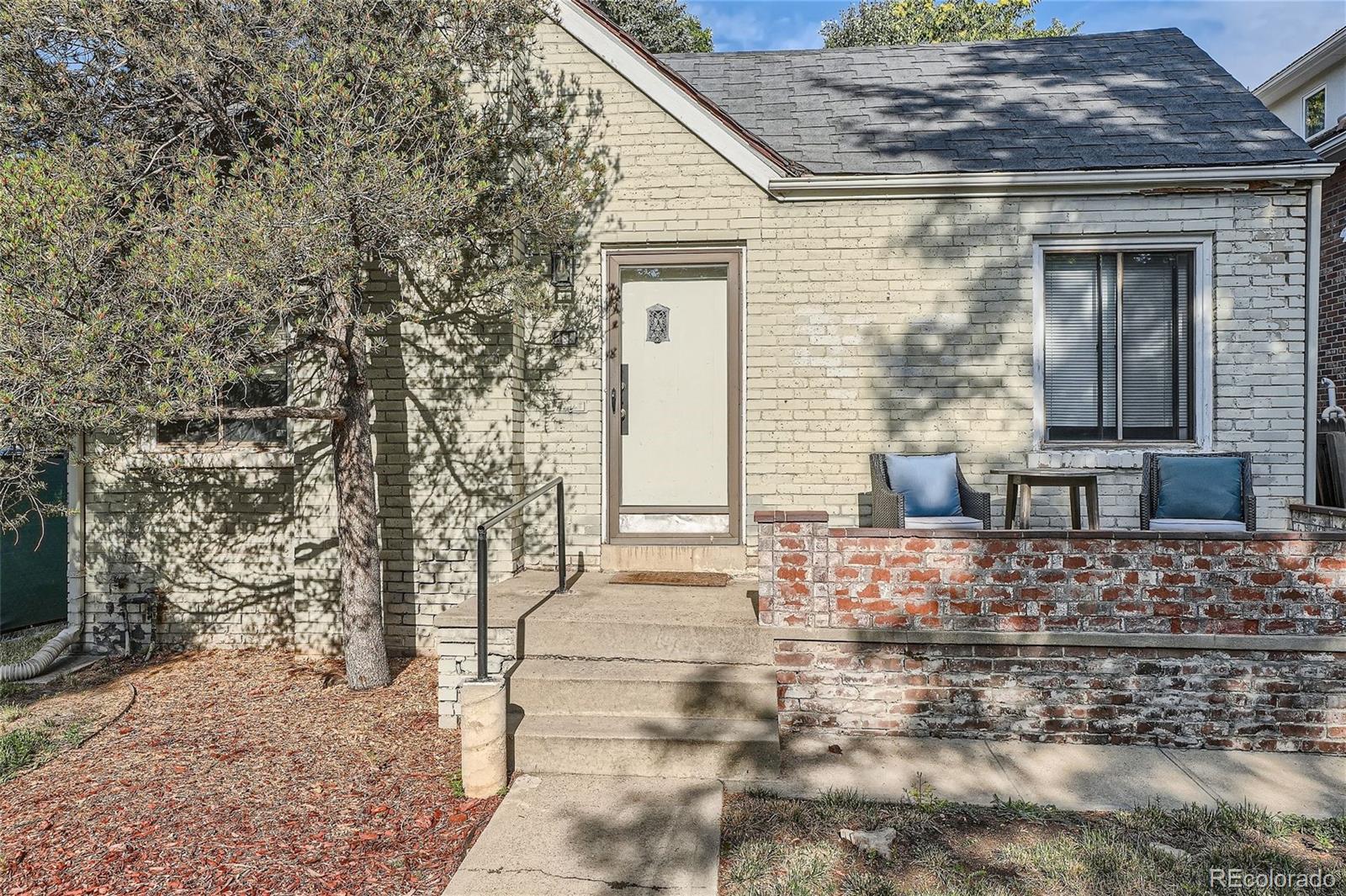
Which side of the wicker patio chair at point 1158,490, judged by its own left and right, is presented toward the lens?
front

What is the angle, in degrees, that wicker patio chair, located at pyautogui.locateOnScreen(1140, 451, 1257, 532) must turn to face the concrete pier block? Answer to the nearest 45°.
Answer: approximately 45° to its right

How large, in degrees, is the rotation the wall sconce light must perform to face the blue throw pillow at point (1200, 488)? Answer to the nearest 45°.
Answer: approximately 90° to its left

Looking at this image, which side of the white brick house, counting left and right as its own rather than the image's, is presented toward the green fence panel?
right

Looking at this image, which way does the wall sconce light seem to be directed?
toward the camera

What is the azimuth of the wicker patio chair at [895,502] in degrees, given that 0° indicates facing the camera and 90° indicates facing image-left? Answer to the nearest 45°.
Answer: approximately 315°

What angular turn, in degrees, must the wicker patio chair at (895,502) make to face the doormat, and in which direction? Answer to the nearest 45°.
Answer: approximately 135° to its right

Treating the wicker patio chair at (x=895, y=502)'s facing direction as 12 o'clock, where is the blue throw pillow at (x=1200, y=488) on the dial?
The blue throw pillow is roughly at 10 o'clock from the wicker patio chair.

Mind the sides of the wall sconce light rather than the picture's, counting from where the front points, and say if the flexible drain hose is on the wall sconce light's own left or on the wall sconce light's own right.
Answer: on the wall sconce light's own right

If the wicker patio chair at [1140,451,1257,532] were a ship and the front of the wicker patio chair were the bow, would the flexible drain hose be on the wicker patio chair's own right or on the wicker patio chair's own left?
on the wicker patio chair's own right

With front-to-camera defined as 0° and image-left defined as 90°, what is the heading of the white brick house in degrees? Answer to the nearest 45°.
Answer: approximately 0°

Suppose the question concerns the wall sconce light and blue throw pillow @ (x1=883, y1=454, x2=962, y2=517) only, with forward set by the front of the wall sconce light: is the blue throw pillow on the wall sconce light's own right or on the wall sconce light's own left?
on the wall sconce light's own left

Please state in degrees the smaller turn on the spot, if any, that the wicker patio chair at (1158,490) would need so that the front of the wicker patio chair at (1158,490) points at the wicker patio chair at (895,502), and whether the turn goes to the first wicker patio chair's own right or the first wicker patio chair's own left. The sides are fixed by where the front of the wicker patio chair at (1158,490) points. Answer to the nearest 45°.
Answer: approximately 45° to the first wicker patio chair's own right

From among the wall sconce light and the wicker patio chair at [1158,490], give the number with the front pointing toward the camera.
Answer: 2
